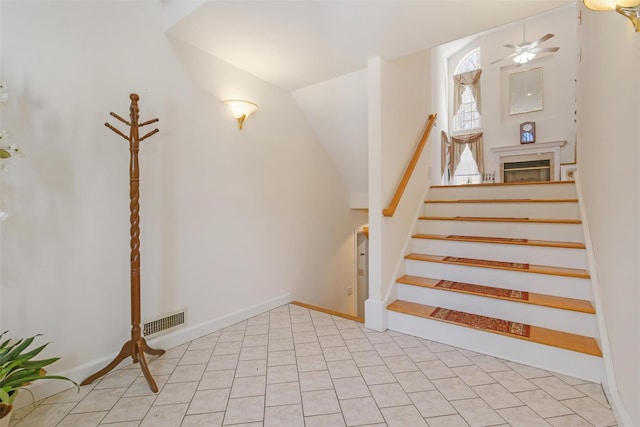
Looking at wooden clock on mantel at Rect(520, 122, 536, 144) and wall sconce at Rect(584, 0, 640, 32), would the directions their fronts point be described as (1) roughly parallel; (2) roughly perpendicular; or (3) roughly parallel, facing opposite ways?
roughly perpendicular

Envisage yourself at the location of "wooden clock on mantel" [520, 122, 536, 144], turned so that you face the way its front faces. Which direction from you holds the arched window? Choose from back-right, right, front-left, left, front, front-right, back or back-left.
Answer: right

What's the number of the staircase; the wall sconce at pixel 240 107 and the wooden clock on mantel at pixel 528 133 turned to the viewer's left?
0

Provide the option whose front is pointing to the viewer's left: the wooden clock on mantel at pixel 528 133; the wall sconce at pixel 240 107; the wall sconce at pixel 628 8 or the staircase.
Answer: the wall sconce at pixel 628 8

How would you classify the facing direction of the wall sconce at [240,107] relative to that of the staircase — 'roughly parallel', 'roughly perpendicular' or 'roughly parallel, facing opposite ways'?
roughly perpendicular

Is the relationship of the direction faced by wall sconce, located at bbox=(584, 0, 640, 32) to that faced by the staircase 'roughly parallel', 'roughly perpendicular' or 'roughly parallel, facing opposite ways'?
roughly perpendicular

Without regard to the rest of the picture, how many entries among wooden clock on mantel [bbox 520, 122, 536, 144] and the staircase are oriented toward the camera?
2

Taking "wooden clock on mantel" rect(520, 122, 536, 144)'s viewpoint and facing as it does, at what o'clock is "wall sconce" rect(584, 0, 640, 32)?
The wall sconce is roughly at 12 o'clock from the wooden clock on mantel.

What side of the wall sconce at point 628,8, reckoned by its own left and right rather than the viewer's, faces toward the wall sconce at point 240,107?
front

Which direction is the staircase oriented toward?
toward the camera

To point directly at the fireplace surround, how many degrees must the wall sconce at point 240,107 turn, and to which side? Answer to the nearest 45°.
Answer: approximately 90° to its left

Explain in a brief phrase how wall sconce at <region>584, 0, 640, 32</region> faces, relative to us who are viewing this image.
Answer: facing to the left of the viewer

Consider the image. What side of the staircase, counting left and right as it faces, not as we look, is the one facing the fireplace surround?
back

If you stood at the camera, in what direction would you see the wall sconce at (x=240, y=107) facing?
facing the viewer and to the right of the viewer
